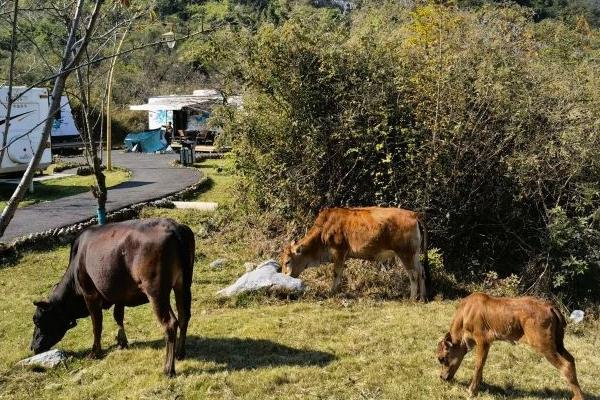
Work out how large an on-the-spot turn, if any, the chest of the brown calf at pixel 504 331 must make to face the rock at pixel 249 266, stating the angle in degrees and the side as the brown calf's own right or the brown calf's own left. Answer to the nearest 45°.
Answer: approximately 45° to the brown calf's own right

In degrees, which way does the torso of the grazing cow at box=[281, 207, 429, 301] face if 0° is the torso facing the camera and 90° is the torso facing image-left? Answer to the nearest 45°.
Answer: approximately 90°

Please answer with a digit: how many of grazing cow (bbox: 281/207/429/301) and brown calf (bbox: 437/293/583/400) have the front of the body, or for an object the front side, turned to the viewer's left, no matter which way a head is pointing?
2

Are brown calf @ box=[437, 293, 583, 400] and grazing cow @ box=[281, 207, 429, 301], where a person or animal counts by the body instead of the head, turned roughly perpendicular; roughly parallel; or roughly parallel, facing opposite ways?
roughly parallel

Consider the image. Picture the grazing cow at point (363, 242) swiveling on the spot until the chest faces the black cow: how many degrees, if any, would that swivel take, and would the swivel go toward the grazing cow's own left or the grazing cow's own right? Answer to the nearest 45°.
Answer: approximately 45° to the grazing cow's own left

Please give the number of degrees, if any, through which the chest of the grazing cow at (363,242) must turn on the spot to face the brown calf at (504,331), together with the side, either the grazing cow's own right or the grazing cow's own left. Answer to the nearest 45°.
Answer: approximately 90° to the grazing cow's own left

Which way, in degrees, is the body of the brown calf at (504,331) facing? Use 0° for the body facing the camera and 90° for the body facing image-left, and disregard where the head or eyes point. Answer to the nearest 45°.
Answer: approximately 90°

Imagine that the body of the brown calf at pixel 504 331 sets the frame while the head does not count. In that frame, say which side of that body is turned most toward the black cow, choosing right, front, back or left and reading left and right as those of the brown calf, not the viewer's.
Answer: front

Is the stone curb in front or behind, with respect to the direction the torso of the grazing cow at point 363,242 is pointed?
in front

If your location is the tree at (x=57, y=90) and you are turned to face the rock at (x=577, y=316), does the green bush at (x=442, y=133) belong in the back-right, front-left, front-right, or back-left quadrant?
front-left

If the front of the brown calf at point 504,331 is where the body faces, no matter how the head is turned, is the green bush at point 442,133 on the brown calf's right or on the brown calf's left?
on the brown calf's right

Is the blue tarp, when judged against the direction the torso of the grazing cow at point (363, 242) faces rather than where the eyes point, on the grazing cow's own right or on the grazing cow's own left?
on the grazing cow's own right

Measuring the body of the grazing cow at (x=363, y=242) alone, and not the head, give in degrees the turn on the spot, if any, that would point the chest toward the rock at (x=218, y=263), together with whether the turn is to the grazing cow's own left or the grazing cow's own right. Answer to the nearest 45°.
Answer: approximately 45° to the grazing cow's own right

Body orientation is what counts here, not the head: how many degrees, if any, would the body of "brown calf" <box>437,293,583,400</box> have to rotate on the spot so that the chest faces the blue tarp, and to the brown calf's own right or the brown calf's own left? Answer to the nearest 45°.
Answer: approximately 45° to the brown calf's own right

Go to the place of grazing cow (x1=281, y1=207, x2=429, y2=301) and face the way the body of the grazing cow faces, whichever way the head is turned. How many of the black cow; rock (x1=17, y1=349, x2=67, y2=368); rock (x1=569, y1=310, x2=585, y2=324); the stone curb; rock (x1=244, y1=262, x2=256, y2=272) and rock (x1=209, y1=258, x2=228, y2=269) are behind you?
1
